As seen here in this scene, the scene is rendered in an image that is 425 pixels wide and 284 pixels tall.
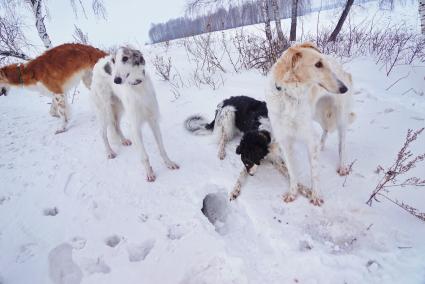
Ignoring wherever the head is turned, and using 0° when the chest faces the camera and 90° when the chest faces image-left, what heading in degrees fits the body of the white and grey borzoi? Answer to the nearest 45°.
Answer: approximately 315°

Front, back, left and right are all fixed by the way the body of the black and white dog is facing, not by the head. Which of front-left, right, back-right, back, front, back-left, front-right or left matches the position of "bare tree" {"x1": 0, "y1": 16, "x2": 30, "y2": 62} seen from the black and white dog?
back

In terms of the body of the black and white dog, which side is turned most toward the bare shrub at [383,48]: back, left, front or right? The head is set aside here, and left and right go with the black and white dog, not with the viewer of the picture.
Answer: left

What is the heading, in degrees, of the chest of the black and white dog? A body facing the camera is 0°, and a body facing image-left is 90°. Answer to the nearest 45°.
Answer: approximately 315°

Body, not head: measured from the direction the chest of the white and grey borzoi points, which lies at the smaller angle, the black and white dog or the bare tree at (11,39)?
the black and white dog

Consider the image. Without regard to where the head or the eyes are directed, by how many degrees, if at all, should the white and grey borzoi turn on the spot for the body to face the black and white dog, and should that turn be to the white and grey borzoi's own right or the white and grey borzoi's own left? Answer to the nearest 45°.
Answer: approximately 45° to the white and grey borzoi's own left

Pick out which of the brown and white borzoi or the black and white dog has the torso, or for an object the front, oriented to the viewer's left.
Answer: the brown and white borzoi

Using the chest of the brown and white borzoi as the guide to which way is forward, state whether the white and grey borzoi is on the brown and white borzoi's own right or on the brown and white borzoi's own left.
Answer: on the brown and white borzoi's own left

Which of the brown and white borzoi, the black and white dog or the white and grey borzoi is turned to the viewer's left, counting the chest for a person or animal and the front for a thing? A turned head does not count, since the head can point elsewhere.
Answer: the brown and white borzoi

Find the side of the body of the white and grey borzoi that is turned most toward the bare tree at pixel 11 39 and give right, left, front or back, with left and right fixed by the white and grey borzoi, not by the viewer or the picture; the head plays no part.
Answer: back

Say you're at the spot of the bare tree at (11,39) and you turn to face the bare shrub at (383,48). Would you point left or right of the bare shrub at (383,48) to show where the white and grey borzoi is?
right

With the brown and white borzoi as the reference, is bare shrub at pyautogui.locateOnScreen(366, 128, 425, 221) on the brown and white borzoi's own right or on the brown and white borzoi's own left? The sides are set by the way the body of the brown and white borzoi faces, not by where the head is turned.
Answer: on the brown and white borzoi's own left

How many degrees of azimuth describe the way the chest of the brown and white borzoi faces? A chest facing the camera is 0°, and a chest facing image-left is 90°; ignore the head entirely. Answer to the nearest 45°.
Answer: approximately 90°

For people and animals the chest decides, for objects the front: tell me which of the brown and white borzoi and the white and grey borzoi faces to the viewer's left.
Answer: the brown and white borzoi
